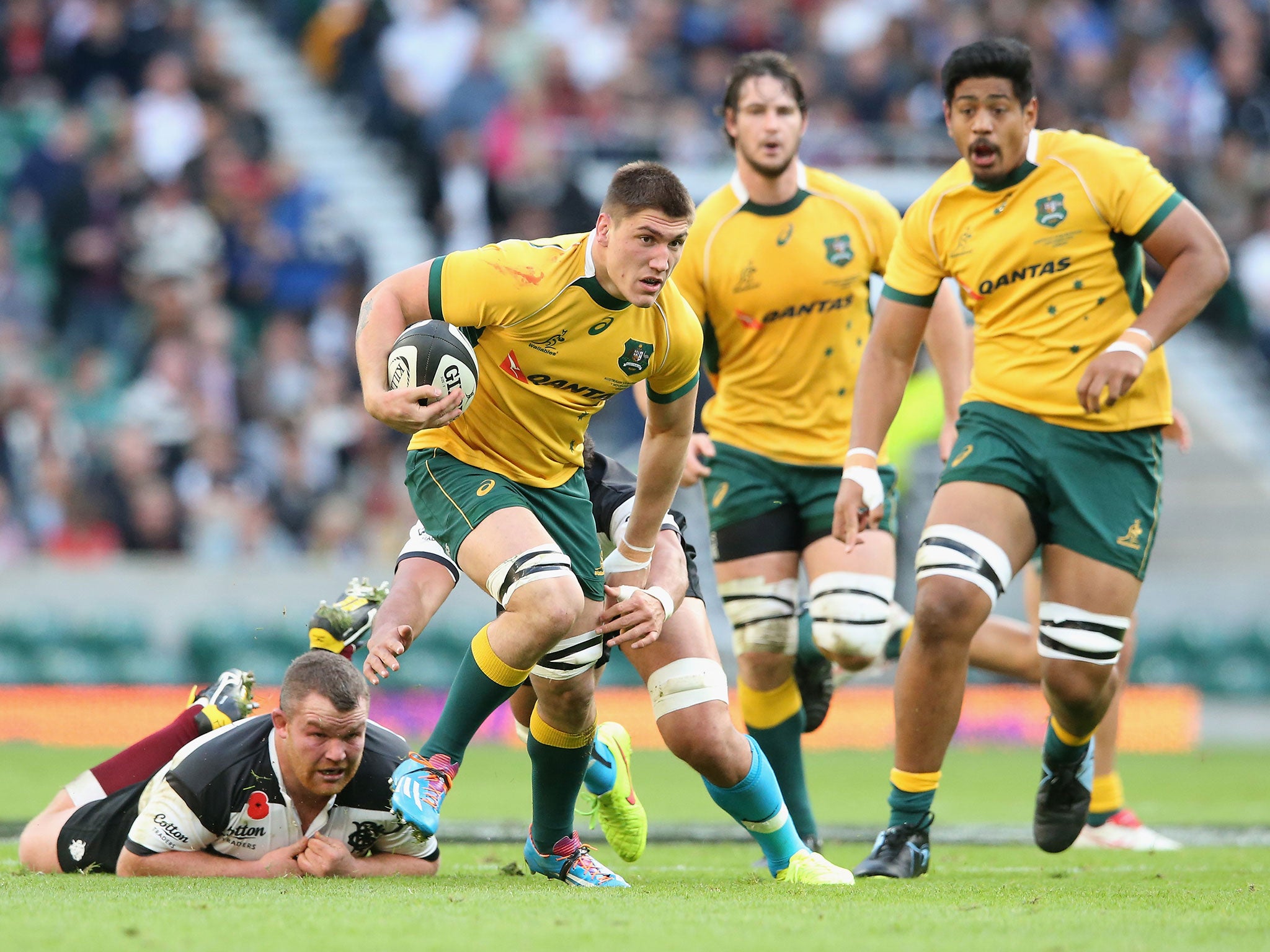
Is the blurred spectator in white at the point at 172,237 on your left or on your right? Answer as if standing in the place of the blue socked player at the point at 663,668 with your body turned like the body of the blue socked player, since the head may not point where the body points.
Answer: on your right

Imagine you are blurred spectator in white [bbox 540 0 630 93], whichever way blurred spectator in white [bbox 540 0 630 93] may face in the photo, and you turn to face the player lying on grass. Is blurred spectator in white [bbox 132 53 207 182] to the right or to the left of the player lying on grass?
right

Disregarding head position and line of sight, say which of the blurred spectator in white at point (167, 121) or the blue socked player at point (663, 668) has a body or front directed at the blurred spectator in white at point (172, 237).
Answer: the blurred spectator in white at point (167, 121)

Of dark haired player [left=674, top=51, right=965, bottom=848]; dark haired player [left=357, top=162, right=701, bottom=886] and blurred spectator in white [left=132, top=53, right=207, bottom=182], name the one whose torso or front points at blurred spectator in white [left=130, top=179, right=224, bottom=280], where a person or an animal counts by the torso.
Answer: blurred spectator in white [left=132, top=53, right=207, bottom=182]

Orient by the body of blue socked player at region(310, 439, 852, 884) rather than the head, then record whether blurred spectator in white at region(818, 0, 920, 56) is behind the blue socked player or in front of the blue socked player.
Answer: behind

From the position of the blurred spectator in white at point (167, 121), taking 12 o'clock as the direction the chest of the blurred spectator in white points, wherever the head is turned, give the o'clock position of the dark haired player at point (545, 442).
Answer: The dark haired player is roughly at 12 o'clock from the blurred spectator in white.

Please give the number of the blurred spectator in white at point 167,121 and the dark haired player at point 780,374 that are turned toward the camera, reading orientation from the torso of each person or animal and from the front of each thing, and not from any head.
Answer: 2

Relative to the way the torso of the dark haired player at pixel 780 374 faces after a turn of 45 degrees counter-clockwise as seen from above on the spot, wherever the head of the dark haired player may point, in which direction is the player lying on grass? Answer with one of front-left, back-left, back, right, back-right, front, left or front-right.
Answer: right

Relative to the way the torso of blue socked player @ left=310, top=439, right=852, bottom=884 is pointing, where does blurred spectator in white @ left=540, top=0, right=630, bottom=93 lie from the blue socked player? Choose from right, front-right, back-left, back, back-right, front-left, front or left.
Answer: back-right

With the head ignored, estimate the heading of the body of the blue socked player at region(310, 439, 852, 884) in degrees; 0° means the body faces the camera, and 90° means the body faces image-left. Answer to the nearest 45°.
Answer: approximately 45°

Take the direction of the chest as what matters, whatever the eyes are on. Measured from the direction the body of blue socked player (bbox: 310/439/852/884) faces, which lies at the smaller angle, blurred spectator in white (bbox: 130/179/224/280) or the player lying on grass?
the player lying on grass

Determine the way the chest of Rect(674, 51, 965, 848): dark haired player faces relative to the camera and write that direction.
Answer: toward the camera

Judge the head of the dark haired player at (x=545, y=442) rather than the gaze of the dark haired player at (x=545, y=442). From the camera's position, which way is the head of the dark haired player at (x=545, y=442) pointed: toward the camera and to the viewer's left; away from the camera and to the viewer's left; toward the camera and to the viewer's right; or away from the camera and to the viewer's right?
toward the camera and to the viewer's right

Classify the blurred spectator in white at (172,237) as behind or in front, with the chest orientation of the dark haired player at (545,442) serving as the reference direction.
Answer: behind
